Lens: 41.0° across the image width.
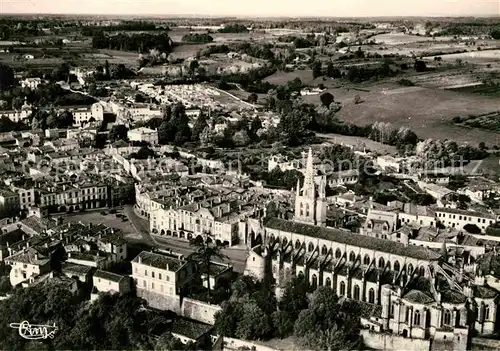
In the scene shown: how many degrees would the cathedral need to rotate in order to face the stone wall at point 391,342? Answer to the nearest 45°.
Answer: approximately 135° to its left

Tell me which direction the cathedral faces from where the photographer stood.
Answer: facing away from the viewer and to the left of the viewer

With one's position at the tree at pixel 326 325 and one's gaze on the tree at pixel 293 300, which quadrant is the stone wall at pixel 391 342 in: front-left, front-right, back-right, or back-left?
back-right

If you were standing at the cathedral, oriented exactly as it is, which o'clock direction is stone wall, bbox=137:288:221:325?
The stone wall is roughly at 10 o'clock from the cathedral.
